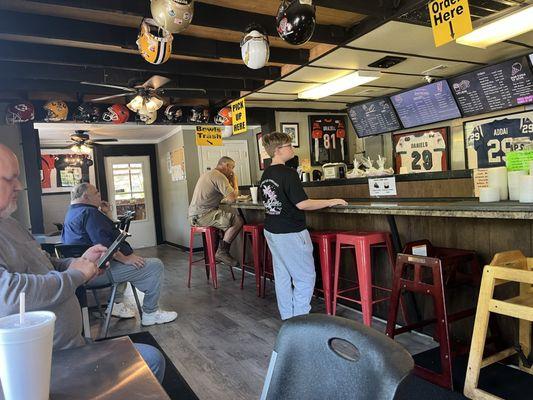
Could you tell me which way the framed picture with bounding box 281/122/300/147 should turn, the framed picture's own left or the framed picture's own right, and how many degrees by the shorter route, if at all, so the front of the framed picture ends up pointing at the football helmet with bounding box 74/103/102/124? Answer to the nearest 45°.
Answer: approximately 45° to the framed picture's own right

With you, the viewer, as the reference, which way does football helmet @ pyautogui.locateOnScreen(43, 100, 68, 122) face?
facing to the left of the viewer

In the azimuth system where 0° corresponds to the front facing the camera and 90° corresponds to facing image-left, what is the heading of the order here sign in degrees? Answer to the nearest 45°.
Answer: approximately 0°

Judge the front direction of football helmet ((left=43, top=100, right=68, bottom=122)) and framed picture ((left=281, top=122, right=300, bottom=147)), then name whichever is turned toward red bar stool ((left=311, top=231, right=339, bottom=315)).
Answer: the framed picture

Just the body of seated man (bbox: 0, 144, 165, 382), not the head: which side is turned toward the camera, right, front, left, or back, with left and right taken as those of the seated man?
right

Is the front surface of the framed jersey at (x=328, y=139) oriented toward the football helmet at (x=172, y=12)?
yes

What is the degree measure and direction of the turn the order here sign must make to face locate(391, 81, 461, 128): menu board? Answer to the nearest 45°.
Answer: approximately 180°

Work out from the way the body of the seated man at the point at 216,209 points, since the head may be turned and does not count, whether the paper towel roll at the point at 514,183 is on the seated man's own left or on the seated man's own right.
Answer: on the seated man's own right

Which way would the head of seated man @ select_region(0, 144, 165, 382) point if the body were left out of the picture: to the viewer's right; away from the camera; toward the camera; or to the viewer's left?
to the viewer's right

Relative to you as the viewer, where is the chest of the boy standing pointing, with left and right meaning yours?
facing away from the viewer and to the right of the viewer

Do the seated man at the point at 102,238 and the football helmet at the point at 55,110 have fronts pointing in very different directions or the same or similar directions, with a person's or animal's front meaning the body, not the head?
very different directions

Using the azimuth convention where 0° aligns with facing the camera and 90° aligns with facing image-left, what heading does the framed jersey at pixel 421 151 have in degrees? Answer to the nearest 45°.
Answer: approximately 45°
